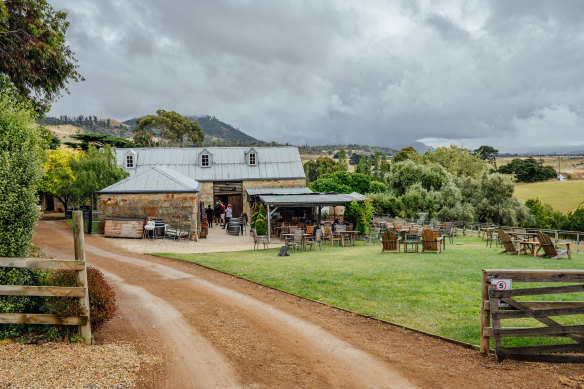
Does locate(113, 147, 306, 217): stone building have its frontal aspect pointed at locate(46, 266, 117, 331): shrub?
yes

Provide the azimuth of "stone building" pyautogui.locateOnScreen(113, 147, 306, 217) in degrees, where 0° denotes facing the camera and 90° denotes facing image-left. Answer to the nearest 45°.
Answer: approximately 0°

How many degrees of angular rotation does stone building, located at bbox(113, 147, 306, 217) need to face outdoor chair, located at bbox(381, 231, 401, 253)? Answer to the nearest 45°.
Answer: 0° — it already faces it

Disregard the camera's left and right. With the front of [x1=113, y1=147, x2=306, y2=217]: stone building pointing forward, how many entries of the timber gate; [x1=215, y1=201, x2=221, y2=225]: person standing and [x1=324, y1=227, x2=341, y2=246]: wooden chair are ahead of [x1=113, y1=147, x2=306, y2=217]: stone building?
3

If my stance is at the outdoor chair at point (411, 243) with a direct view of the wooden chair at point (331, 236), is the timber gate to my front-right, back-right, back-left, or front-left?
back-left
